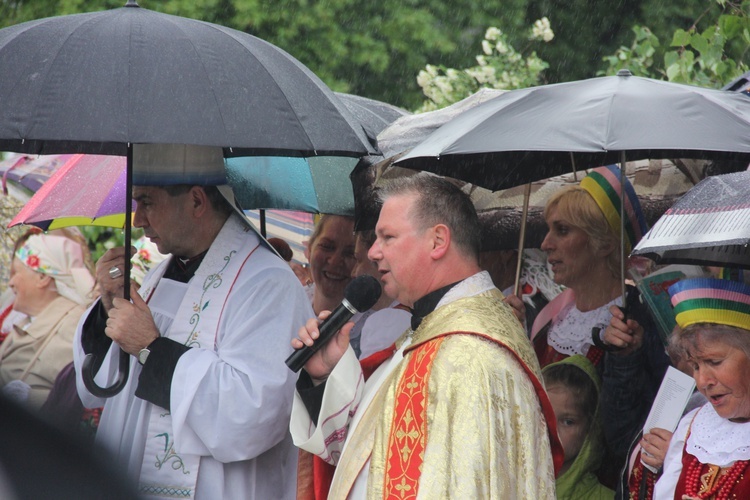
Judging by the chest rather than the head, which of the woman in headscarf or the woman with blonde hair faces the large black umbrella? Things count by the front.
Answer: the woman with blonde hair

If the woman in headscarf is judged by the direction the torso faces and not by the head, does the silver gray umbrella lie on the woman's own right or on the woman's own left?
on the woman's own left

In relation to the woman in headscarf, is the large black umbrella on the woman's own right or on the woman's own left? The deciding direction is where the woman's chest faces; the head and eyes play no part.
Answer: on the woman's own left

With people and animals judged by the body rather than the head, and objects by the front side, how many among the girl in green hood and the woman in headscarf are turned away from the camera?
0

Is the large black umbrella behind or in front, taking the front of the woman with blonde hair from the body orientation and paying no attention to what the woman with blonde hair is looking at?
in front

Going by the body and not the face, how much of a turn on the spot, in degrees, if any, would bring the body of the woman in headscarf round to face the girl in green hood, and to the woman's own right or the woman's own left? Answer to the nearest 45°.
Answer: approximately 135° to the woman's own left

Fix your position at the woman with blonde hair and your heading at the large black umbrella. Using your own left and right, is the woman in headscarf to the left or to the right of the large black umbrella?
right

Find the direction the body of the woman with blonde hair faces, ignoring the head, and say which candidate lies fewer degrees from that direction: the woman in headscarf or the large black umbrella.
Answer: the large black umbrella

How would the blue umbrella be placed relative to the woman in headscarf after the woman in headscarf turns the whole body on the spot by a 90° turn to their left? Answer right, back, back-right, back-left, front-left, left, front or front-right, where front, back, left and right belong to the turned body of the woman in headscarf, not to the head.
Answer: front-left
